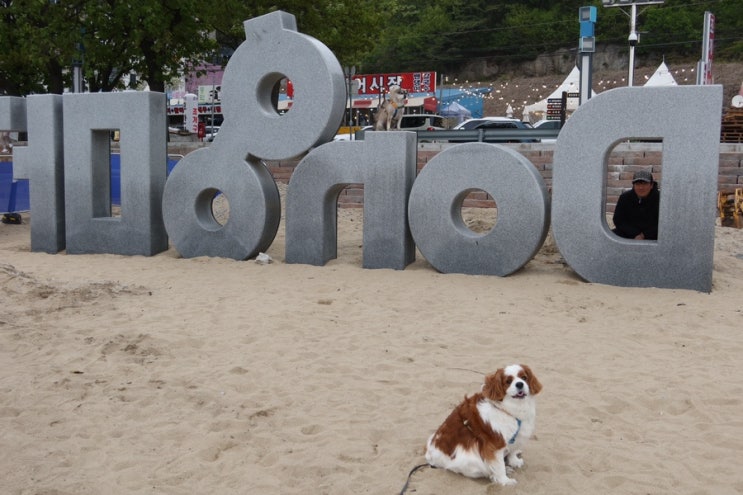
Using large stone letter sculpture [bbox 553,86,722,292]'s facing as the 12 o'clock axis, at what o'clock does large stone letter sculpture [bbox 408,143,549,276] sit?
large stone letter sculpture [bbox 408,143,549,276] is roughly at 9 o'clock from large stone letter sculpture [bbox 553,86,722,292].

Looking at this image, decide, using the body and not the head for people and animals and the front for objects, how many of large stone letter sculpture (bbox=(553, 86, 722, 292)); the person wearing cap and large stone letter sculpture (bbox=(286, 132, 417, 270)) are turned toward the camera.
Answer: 1

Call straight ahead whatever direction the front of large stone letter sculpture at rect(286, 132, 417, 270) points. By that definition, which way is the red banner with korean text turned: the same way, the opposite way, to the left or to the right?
the opposite way

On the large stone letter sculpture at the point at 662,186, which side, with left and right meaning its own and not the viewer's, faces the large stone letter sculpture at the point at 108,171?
left

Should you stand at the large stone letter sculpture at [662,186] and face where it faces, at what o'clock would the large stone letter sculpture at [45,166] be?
the large stone letter sculpture at [45,166] is roughly at 9 o'clock from the large stone letter sculpture at [662,186].

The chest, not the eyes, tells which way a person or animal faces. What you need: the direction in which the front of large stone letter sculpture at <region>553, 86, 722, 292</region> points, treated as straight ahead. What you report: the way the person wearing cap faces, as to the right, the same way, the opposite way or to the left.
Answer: the opposite way

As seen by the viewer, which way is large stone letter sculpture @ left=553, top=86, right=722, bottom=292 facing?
away from the camera

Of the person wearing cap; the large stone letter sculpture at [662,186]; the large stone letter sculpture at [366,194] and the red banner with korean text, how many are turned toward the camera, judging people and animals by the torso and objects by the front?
2

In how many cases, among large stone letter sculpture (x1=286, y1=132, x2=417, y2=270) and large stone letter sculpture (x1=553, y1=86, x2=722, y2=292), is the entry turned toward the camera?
0

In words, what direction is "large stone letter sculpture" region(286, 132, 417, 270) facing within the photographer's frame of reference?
facing away from the viewer

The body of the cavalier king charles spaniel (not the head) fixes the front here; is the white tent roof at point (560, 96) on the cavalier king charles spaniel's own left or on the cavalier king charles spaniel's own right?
on the cavalier king charles spaniel's own left

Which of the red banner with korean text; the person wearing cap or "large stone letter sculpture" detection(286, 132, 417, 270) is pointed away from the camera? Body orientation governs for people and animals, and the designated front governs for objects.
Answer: the large stone letter sculpture

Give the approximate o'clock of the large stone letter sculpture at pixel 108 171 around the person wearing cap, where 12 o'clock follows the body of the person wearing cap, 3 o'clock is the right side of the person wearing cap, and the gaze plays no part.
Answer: The large stone letter sculpture is roughly at 3 o'clock from the person wearing cap.

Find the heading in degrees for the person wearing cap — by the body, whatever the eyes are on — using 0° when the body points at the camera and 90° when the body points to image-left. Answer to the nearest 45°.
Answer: approximately 0°
